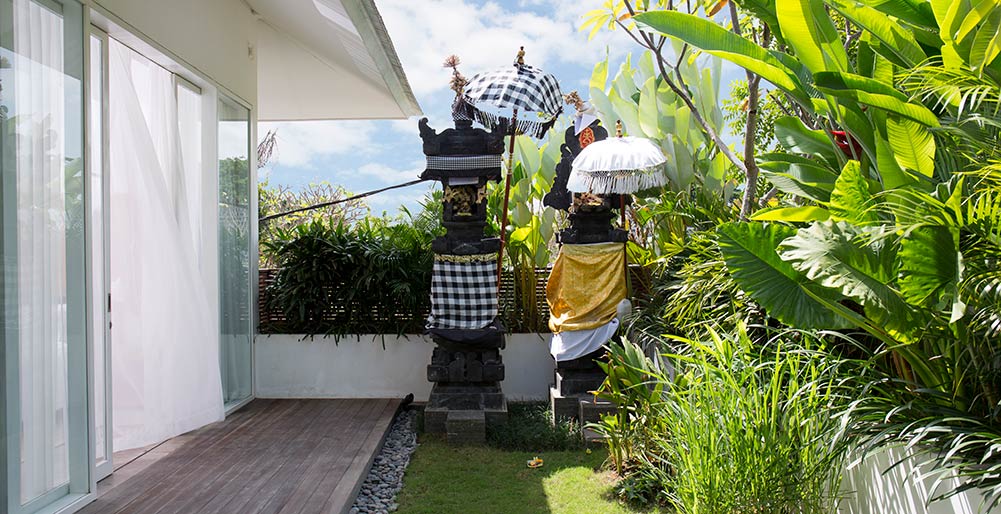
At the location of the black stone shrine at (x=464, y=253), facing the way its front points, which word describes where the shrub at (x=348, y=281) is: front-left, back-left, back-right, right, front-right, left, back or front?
back-right

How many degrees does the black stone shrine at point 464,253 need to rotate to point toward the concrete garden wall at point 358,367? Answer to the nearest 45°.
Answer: approximately 135° to its right

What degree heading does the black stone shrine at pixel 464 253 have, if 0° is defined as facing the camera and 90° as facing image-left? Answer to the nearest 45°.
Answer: approximately 0°
